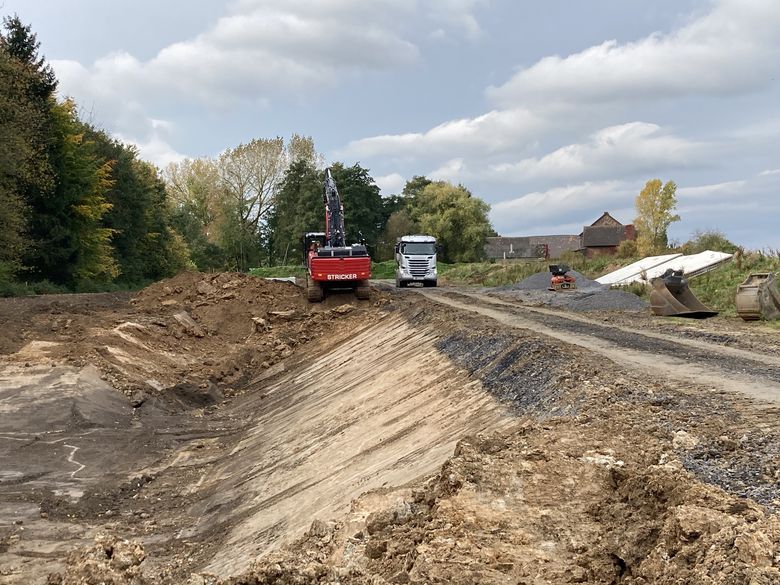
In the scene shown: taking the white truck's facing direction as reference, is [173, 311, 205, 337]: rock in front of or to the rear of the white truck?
in front

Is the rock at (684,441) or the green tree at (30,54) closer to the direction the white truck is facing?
the rock

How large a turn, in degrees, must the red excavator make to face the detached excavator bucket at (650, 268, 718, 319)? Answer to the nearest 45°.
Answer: approximately 135° to its right

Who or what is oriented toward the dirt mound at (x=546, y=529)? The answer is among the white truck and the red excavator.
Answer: the white truck

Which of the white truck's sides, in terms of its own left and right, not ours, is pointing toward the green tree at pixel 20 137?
right

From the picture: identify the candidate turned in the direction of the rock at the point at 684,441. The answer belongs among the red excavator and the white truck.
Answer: the white truck

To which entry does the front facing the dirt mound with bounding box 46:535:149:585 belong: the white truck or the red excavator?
the white truck

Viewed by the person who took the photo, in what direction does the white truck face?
facing the viewer

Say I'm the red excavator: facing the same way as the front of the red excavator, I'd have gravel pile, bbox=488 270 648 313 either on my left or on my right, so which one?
on my right

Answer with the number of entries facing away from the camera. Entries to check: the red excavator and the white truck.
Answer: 1

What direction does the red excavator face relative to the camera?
away from the camera

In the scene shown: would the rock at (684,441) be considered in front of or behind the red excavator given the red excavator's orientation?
behind

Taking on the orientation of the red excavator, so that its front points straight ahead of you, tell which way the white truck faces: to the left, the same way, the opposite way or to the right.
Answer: the opposite way
